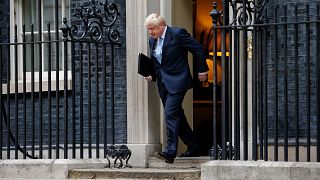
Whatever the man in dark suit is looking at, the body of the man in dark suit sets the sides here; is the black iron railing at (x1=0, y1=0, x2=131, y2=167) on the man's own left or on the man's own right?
on the man's own right

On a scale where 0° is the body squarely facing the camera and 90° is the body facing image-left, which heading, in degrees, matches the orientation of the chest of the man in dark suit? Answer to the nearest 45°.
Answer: approximately 45°
